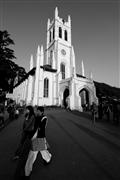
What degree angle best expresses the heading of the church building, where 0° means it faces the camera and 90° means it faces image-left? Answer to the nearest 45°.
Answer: approximately 315°

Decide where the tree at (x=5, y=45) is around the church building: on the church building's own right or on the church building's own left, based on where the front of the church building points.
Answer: on the church building's own right
